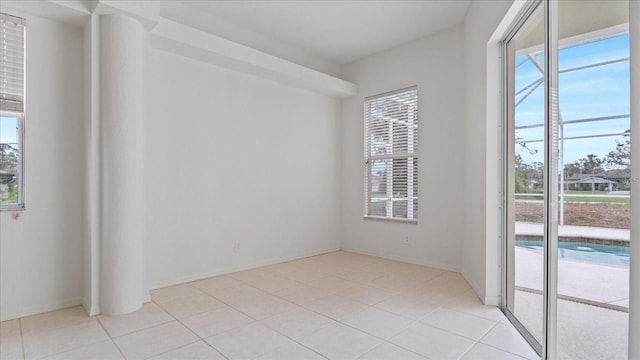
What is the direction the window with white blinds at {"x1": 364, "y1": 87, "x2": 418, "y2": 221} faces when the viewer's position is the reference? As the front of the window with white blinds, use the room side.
facing the viewer and to the left of the viewer

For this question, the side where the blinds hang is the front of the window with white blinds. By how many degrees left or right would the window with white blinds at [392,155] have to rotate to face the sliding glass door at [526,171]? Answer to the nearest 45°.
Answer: approximately 90° to its left

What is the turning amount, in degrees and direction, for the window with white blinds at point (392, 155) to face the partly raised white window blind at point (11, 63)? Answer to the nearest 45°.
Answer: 0° — it already faces it

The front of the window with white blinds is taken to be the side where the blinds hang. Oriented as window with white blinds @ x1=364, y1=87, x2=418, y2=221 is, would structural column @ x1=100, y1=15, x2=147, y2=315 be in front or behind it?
in front

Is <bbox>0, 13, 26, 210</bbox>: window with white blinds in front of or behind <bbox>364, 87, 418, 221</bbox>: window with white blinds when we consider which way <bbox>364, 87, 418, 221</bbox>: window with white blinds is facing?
in front

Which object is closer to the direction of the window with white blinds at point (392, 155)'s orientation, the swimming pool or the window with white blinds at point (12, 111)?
the window with white blinds
